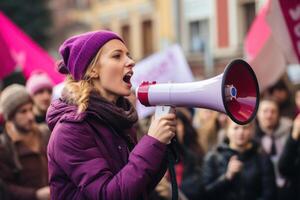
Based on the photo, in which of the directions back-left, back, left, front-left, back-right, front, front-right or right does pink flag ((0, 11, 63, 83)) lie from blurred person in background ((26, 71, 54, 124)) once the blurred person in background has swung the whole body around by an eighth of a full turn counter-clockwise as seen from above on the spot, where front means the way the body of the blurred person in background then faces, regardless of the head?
left

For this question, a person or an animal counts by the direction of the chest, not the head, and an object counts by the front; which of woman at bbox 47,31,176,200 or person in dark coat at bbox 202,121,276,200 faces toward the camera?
the person in dark coat

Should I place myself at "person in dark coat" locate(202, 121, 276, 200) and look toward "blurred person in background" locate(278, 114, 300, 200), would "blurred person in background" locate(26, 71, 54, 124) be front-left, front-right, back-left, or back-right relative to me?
back-left

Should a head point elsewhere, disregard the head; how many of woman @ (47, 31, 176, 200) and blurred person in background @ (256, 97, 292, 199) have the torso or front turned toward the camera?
1

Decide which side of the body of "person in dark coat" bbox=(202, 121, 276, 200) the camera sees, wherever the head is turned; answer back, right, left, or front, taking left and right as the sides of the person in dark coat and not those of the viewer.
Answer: front

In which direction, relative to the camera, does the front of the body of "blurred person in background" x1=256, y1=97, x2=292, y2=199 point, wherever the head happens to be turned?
toward the camera

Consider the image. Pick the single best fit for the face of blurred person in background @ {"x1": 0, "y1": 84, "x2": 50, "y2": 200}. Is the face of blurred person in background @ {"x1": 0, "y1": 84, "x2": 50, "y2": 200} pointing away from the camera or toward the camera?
toward the camera

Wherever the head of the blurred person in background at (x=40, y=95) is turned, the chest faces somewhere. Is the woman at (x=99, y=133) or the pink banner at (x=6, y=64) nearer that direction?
the woman

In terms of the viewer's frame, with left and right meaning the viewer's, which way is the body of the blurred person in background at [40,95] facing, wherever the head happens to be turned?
facing the viewer and to the right of the viewer

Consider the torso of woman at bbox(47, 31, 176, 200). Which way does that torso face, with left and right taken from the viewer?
facing to the right of the viewer

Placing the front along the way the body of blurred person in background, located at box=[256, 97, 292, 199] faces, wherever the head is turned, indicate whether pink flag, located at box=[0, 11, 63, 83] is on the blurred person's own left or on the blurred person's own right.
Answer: on the blurred person's own right

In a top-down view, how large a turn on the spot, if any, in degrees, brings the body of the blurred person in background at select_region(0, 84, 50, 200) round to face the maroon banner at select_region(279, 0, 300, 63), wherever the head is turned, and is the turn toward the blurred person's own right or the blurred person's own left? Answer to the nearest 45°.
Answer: approximately 45° to the blurred person's own left

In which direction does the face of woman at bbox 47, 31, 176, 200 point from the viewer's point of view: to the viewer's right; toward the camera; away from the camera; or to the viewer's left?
to the viewer's right

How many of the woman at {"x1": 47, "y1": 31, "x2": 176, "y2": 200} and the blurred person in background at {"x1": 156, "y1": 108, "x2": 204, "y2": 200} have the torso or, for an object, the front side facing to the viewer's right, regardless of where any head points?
1

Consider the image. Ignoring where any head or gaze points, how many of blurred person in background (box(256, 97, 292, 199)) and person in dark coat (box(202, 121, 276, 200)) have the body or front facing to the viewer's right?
0
